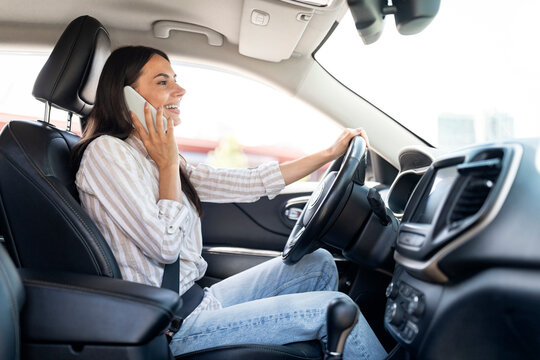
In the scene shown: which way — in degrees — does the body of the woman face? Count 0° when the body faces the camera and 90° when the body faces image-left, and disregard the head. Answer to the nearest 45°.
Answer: approximately 270°

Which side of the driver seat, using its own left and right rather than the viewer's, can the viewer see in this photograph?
right

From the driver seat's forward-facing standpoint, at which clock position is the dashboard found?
The dashboard is roughly at 1 o'clock from the driver seat.
